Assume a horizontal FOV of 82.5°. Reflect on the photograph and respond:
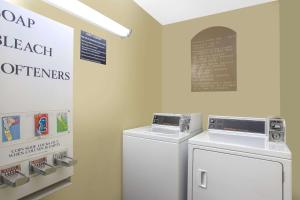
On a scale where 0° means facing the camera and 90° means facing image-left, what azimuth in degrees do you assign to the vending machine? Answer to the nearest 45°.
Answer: approximately 315°

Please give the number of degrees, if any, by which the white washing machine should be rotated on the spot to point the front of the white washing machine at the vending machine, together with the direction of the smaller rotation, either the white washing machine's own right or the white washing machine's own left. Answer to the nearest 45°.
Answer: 0° — it already faces it

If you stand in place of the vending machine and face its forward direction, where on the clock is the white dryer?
The white dryer is roughly at 11 o'clock from the vending machine.

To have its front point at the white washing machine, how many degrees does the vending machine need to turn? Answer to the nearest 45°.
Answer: approximately 45° to its left
